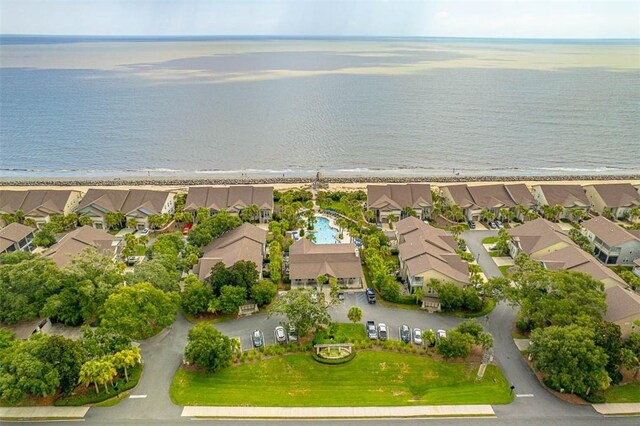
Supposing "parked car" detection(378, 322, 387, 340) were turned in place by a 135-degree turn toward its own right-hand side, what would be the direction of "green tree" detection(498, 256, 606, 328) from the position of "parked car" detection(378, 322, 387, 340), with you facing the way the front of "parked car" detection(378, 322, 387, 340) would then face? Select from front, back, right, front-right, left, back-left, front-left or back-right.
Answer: back-right

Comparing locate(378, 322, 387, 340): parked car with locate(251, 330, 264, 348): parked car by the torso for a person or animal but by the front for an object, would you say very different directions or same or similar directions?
same or similar directions

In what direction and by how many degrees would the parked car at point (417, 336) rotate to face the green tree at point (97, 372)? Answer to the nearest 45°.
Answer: approximately 45° to its right

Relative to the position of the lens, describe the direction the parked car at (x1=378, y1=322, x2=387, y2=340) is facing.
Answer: facing the viewer

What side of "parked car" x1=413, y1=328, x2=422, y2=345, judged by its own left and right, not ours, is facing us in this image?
front

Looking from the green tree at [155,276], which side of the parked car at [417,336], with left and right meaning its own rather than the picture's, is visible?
right

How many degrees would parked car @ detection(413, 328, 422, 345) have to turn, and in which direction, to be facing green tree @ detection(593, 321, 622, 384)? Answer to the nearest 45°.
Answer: approximately 90° to its left

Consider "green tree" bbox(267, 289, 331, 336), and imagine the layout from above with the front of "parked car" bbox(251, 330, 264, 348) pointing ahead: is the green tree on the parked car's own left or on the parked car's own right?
on the parked car's own left

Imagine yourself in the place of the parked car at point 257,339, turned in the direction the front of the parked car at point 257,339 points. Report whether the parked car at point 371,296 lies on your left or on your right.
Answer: on your left

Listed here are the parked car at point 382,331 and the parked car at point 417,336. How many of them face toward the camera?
2

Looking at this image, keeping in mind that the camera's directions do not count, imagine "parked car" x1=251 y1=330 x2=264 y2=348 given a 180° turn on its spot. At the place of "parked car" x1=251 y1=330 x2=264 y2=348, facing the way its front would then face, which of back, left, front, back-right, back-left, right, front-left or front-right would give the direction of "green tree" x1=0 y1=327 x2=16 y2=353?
left

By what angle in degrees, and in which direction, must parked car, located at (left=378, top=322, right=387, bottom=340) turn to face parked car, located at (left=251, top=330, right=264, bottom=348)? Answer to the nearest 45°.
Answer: approximately 90° to its right

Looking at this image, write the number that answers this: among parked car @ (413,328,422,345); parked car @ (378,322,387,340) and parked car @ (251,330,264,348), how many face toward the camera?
3

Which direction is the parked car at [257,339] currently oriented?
toward the camera
